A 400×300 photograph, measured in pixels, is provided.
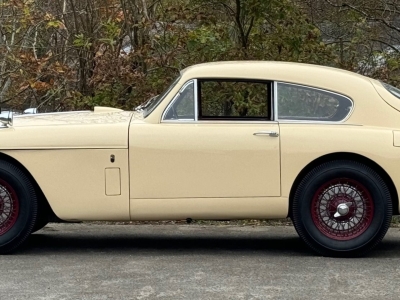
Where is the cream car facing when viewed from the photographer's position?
facing to the left of the viewer
